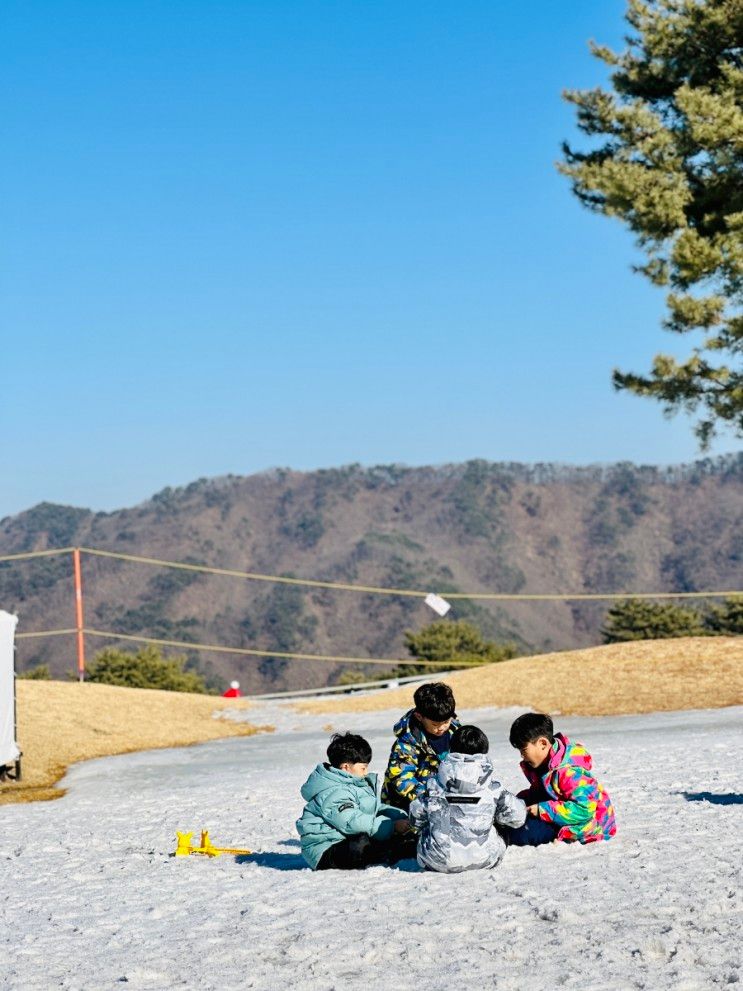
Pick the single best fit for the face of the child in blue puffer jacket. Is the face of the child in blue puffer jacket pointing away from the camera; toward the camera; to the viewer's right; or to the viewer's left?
to the viewer's right

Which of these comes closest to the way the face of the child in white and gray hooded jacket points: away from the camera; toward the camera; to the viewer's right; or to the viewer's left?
away from the camera

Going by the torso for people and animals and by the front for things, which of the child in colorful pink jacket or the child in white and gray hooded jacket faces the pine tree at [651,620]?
the child in white and gray hooded jacket

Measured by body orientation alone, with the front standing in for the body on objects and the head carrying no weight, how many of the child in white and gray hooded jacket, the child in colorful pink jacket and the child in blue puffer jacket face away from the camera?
1

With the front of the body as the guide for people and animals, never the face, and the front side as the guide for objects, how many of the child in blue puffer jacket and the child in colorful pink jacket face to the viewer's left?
1

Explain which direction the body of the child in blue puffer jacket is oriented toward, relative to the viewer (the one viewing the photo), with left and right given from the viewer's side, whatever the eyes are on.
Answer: facing to the right of the viewer

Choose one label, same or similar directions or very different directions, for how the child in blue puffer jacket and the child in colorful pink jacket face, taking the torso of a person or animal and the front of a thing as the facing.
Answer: very different directions

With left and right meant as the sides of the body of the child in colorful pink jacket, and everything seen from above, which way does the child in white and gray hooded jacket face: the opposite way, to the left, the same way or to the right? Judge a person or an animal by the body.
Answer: to the right

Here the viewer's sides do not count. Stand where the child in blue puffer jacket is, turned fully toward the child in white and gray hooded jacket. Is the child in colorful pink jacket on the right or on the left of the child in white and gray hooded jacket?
left

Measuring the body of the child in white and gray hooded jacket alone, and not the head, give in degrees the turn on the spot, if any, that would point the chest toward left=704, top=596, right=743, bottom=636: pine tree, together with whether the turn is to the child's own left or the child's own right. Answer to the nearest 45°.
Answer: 0° — they already face it

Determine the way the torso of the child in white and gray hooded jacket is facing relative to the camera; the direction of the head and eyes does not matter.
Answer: away from the camera

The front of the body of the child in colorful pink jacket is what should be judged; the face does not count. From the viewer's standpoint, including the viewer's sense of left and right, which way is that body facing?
facing to the left of the viewer

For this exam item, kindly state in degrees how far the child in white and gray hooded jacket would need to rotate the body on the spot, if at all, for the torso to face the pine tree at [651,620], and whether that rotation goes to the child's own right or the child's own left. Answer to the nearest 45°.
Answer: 0° — they already face it
